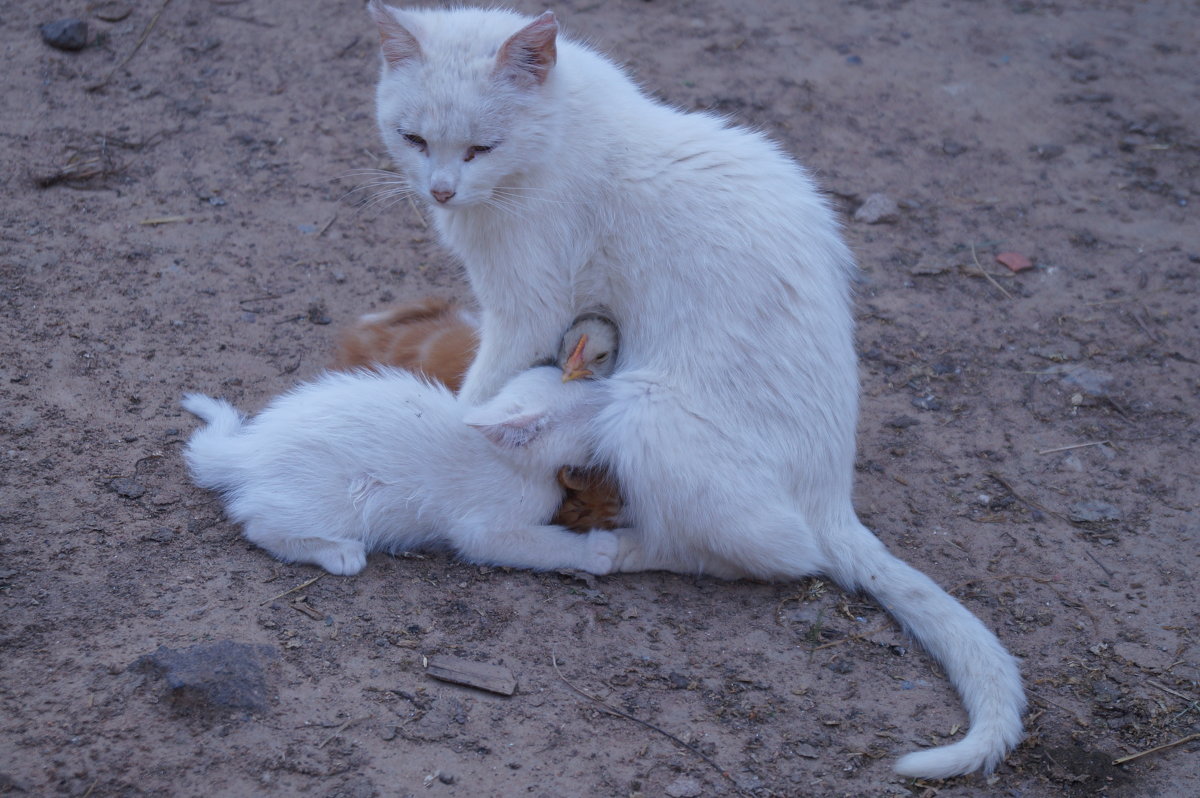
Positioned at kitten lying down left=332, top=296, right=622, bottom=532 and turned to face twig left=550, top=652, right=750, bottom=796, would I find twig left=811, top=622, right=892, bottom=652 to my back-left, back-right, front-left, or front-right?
front-left

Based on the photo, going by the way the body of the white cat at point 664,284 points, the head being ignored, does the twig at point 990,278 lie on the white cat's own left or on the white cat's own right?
on the white cat's own right

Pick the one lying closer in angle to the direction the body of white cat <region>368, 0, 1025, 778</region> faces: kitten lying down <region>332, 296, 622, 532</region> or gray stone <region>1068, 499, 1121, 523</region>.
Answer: the kitten lying down

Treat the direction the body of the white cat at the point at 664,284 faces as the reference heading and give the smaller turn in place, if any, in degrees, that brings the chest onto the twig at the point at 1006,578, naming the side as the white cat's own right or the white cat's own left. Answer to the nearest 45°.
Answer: approximately 180°

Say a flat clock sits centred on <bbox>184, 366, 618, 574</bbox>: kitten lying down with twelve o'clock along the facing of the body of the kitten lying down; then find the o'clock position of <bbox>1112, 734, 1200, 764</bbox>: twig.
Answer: The twig is roughly at 1 o'clock from the kitten lying down.

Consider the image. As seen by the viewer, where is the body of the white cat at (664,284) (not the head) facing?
to the viewer's left

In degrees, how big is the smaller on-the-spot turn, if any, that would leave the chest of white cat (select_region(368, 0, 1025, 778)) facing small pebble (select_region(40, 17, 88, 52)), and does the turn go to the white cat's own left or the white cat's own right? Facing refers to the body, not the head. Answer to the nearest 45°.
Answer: approximately 45° to the white cat's own right

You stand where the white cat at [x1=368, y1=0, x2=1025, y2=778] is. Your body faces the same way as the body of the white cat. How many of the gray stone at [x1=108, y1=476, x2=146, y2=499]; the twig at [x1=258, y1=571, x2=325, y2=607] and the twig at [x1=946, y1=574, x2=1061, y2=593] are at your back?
1

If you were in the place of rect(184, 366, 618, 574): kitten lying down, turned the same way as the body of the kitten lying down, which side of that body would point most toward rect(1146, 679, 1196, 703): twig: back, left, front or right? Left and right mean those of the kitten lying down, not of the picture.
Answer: front

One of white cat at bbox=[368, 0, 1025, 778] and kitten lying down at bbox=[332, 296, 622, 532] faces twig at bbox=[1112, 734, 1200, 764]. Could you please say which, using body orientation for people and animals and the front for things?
the kitten lying down

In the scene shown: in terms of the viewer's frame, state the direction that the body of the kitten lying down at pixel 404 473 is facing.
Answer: to the viewer's right

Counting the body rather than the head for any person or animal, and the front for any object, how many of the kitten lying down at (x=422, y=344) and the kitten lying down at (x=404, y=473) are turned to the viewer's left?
0

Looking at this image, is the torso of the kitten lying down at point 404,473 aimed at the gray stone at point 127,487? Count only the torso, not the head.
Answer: no

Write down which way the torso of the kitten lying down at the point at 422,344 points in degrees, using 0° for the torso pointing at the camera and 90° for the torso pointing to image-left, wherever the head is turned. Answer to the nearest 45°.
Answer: approximately 315°

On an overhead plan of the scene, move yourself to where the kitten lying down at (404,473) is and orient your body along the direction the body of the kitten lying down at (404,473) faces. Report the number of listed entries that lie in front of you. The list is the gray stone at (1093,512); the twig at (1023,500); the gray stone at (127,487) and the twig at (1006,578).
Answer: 3

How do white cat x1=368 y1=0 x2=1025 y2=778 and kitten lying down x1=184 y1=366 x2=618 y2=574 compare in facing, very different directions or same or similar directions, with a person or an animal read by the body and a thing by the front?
very different directions

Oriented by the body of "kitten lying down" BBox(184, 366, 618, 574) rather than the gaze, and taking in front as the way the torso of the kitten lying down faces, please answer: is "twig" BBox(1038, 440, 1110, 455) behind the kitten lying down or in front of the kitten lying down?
in front

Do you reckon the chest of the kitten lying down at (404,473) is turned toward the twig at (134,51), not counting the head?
no
